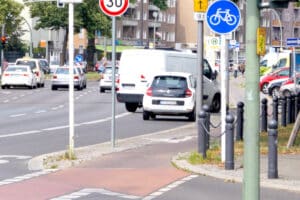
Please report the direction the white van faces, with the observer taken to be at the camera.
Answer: facing away from the viewer and to the right of the viewer

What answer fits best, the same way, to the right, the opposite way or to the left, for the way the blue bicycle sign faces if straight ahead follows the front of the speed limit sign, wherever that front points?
the same way

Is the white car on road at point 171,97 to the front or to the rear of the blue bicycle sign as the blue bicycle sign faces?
to the rear

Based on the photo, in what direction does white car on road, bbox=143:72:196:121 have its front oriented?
away from the camera

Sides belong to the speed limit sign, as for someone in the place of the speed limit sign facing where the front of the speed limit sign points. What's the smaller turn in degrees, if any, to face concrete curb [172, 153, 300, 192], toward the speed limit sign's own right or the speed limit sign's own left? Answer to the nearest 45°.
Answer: approximately 45° to the speed limit sign's own left

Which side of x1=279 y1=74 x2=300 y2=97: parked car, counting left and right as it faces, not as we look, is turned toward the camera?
left

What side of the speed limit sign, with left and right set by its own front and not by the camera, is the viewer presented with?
front

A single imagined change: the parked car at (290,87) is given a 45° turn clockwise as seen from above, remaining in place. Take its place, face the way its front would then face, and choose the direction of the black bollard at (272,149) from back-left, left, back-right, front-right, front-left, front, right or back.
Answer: back-left

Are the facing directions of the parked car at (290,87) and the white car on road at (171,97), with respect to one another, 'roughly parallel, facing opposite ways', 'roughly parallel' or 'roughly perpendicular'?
roughly perpendicular

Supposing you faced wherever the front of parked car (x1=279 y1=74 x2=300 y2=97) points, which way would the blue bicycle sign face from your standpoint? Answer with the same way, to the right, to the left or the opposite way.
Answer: to the left
